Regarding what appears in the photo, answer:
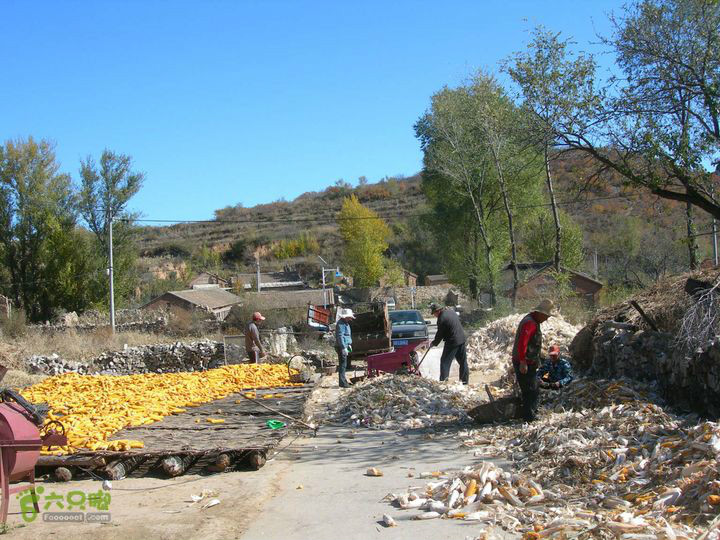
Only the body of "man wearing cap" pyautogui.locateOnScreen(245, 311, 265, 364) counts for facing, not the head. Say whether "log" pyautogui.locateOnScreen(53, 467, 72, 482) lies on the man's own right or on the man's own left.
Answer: on the man's own right

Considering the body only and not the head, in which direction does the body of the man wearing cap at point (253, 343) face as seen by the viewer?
to the viewer's right

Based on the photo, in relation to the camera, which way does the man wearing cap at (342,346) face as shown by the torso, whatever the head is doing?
to the viewer's right

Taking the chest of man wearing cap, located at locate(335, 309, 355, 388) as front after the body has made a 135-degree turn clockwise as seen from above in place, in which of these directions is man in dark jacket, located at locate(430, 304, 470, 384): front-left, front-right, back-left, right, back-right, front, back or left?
left
